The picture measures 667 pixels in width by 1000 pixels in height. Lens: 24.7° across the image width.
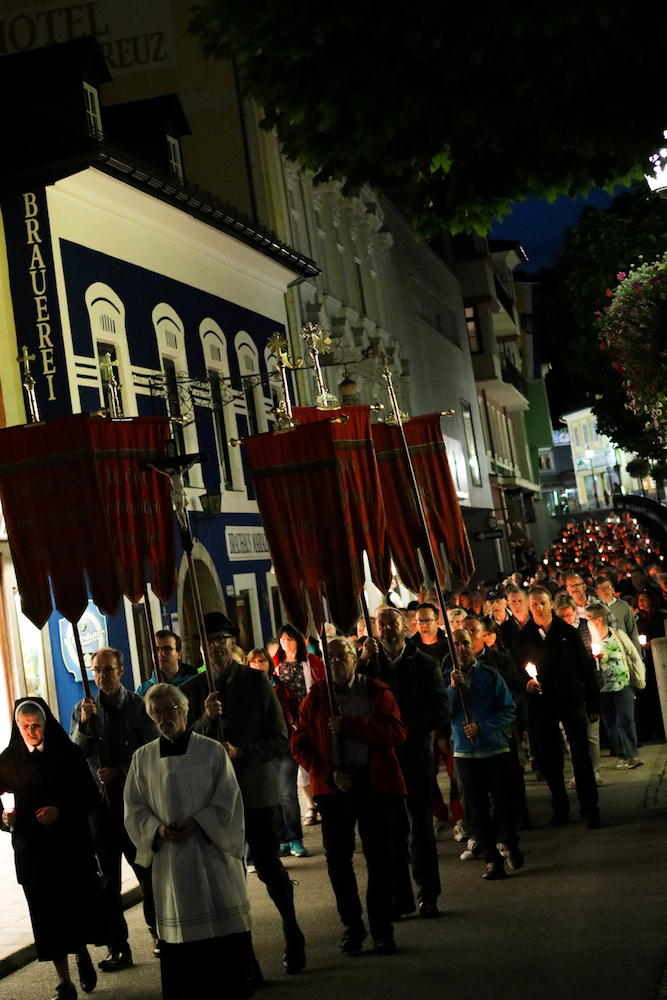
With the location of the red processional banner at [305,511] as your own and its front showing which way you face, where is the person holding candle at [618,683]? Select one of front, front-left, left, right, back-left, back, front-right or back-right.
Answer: back-left

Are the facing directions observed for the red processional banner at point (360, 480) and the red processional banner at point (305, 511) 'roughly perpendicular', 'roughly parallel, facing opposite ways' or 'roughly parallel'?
roughly parallel

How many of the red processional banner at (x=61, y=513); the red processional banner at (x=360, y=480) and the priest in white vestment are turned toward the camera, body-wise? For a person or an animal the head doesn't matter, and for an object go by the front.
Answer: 3

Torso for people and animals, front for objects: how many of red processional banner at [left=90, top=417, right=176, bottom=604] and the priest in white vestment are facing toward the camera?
2

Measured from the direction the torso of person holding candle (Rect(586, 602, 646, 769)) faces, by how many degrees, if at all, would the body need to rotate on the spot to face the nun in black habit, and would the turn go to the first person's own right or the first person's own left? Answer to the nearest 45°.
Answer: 0° — they already face them

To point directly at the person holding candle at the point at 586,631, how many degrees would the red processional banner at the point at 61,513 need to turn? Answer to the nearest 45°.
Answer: approximately 135° to its left

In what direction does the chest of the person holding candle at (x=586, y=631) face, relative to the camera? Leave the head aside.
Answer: toward the camera

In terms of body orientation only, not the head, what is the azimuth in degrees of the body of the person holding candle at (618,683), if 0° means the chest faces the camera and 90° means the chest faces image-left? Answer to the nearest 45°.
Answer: approximately 45°

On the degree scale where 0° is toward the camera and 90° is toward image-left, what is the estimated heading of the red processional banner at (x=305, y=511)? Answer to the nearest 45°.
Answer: approximately 0°

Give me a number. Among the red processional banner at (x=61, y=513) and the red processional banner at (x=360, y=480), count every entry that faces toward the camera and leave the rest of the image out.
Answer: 2

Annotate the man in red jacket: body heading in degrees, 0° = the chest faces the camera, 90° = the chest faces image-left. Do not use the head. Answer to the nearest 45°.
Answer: approximately 0°

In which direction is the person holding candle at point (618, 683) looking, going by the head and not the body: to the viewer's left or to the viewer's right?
to the viewer's left

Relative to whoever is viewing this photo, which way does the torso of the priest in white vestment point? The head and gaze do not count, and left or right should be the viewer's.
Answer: facing the viewer
